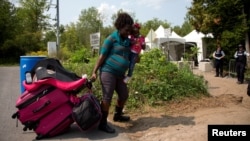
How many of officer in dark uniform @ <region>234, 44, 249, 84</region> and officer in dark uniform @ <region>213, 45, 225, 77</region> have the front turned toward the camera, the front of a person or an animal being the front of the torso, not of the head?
2

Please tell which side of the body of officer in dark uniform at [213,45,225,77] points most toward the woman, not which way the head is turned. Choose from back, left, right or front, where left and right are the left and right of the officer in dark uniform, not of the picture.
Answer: front

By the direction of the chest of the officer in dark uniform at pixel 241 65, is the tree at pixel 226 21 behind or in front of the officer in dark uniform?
behind

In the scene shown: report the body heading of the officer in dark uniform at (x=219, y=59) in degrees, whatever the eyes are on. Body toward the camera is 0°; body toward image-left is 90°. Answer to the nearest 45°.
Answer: approximately 0°

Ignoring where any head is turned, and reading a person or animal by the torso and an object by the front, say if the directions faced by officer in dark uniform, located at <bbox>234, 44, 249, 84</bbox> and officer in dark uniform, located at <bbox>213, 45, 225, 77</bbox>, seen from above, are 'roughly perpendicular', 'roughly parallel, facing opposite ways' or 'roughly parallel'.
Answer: roughly parallel

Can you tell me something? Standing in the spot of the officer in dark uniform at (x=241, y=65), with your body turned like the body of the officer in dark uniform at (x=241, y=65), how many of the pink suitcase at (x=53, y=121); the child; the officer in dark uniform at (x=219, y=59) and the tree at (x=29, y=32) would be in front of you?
2

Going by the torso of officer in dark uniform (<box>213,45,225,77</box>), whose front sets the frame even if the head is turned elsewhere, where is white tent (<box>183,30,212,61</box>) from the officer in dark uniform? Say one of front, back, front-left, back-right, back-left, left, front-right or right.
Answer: back

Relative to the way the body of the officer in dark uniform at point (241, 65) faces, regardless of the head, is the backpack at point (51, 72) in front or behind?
in front

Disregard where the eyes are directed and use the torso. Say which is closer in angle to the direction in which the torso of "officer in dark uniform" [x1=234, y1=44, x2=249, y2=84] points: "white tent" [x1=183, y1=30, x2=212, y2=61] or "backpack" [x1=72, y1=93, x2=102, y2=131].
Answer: the backpack

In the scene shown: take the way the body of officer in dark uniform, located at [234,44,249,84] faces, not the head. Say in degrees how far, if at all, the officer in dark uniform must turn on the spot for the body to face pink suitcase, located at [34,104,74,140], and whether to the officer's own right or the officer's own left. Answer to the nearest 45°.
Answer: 0° — they already face it

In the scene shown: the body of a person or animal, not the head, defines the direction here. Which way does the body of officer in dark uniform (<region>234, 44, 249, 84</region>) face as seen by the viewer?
toward the camera

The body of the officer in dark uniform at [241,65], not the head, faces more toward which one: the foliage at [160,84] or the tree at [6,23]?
the foliage
